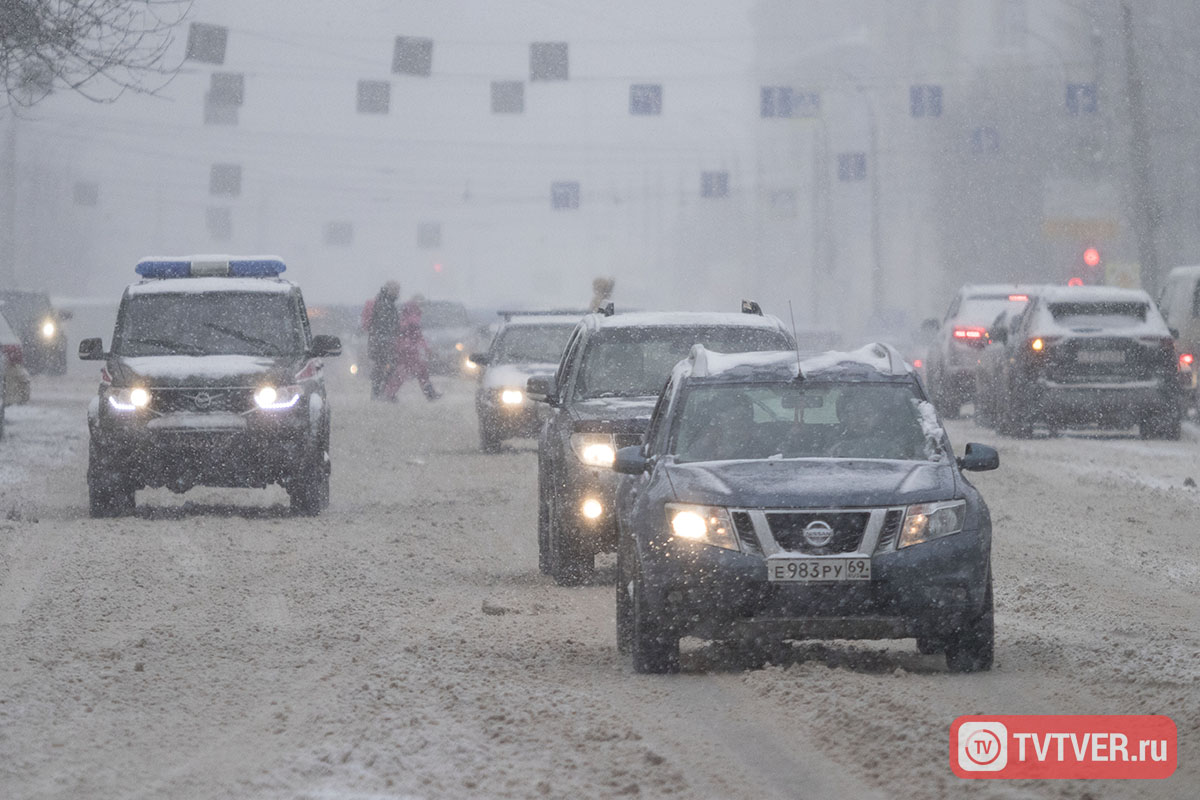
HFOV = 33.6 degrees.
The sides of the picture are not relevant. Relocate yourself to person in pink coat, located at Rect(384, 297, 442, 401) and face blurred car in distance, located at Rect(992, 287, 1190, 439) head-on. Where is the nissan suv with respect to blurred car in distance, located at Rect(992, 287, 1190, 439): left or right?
right

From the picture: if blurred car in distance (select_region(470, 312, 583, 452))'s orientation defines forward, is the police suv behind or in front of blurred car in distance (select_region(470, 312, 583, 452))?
in front

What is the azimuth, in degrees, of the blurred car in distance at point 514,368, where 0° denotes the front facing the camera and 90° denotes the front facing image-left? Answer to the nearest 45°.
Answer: approximately 0°

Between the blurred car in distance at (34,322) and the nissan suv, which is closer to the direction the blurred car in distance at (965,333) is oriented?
the blurred car in distance

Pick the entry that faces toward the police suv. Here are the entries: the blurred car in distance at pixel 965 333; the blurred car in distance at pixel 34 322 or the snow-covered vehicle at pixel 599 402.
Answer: the blurred car in distance at pixel 34 322

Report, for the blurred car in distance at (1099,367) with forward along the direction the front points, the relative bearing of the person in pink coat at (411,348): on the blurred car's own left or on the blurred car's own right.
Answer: on the blurred car's own left

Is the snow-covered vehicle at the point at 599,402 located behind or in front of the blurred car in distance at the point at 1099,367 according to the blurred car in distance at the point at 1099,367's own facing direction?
behind

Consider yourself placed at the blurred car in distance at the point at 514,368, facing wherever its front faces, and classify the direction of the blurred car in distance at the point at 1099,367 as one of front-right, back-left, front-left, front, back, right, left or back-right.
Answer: left

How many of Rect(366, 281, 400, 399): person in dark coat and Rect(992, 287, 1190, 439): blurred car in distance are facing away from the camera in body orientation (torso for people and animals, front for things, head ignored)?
1

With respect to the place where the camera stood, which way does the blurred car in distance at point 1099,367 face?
facing away from the viewer

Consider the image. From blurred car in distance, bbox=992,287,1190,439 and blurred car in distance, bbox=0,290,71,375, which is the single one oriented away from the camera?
blurred car in distance, bbox=992,287,1190,439

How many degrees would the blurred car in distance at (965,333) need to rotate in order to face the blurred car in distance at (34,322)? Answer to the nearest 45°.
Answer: approximately 45° to its left

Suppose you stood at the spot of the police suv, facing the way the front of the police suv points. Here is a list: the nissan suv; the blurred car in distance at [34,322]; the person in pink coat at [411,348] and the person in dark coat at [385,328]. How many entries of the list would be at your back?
3

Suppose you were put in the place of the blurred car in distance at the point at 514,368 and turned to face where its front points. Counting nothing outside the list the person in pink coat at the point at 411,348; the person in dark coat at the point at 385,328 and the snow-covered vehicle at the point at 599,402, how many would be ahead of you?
1

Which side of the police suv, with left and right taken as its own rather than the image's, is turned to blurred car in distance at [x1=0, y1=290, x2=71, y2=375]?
back

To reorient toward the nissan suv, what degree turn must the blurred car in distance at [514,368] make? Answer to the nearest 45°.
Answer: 0° — it already faces it
